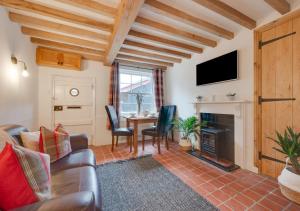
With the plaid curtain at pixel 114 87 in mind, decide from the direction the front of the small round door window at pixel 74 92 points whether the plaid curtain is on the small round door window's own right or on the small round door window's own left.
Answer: on the small round door window's own left

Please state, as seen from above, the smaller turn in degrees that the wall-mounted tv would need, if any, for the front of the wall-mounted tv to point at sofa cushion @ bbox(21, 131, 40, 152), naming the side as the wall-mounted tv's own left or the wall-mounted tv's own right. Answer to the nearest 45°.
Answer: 0° — it already faces it

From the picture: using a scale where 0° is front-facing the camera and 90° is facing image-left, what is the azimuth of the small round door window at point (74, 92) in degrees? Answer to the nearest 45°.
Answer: approximately 0°
